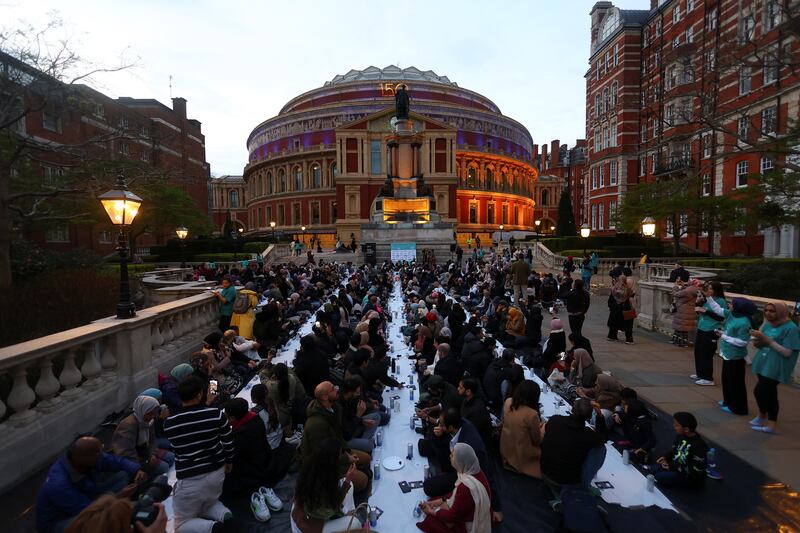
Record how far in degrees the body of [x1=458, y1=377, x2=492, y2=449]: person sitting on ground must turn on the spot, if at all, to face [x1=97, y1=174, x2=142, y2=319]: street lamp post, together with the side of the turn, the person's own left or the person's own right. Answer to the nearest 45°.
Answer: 0° — they already face it

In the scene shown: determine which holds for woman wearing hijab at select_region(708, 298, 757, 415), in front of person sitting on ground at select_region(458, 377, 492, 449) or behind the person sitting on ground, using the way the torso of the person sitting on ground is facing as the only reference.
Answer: behind

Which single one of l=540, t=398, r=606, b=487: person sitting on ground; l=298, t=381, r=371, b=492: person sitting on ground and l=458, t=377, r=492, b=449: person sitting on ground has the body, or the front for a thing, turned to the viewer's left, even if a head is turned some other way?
l=458, t=377, r=492, b=449: person sitting on ground

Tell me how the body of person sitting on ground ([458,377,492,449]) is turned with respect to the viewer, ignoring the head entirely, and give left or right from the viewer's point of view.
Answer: facing to the left of the viewer

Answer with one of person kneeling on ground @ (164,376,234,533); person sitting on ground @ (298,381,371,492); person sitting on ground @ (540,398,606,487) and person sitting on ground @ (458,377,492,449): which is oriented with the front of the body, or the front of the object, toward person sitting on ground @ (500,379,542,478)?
person sitting on ground @ (298,381,371,492)

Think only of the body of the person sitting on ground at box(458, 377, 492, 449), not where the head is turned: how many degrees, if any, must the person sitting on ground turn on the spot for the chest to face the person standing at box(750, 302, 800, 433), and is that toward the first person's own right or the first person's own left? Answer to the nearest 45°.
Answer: approximately 180°

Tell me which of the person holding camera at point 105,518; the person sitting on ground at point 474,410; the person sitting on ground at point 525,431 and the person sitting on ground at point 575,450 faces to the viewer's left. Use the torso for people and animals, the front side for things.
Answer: the person sitting on ground at point 474,410

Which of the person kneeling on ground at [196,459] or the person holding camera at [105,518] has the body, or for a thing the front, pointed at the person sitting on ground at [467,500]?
the person holding camera at [105,518]
